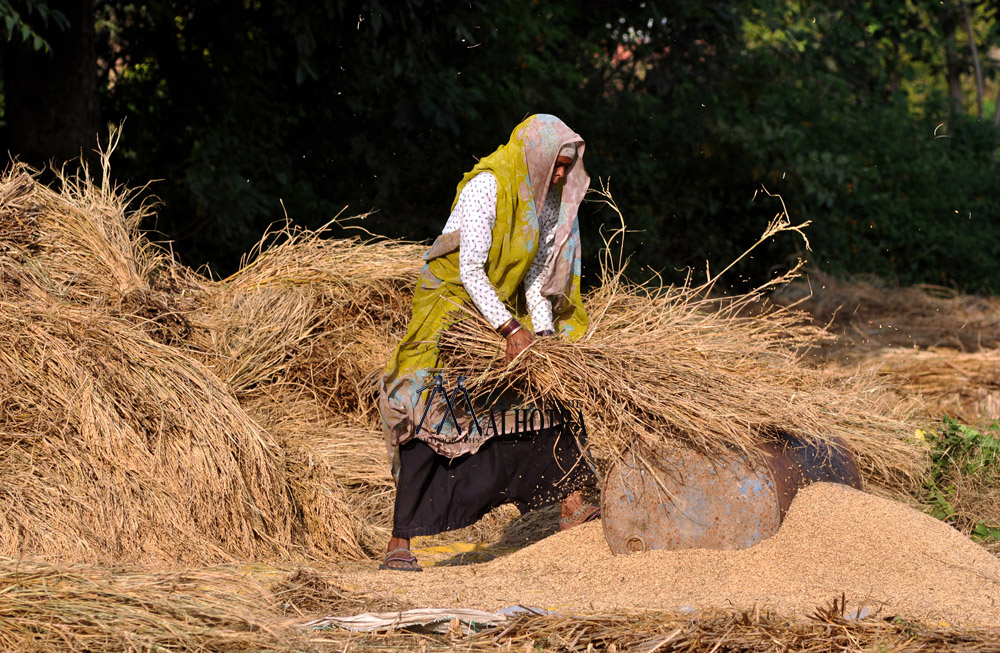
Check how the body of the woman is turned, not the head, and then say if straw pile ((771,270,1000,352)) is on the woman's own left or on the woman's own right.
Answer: on the woman's own left

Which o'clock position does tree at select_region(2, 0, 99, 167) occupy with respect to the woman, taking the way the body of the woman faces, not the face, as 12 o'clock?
The tree is roughly at 8 o'clock from the woman.

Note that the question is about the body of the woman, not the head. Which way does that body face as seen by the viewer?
to the viewer's right

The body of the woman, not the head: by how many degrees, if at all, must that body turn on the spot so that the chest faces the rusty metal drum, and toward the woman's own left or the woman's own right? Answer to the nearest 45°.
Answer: approximately 45° to the woman's own left

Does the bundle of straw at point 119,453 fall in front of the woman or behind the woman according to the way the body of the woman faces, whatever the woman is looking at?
behind

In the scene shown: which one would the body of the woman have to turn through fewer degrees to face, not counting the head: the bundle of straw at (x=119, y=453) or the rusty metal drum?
the rusty metal drum

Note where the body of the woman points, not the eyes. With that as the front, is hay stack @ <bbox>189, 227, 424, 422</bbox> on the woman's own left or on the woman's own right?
on the woman's own left
